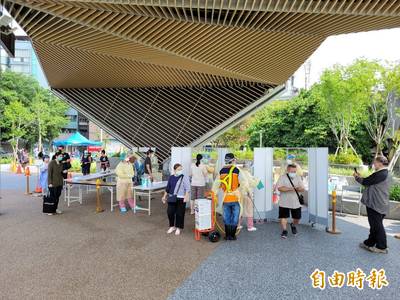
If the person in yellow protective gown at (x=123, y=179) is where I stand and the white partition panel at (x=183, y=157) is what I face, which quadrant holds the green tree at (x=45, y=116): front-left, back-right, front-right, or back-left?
back-left

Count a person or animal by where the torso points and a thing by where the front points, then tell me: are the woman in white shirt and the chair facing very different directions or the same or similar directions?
very different directions

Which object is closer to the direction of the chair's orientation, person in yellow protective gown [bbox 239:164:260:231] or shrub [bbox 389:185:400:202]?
the person in yellow protective gown

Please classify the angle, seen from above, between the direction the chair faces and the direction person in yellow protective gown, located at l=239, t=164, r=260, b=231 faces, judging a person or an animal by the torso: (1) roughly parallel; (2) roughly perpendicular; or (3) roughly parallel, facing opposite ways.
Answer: roughly perpendicular

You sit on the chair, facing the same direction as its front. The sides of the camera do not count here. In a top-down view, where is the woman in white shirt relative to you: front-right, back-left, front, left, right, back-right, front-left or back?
front-right
